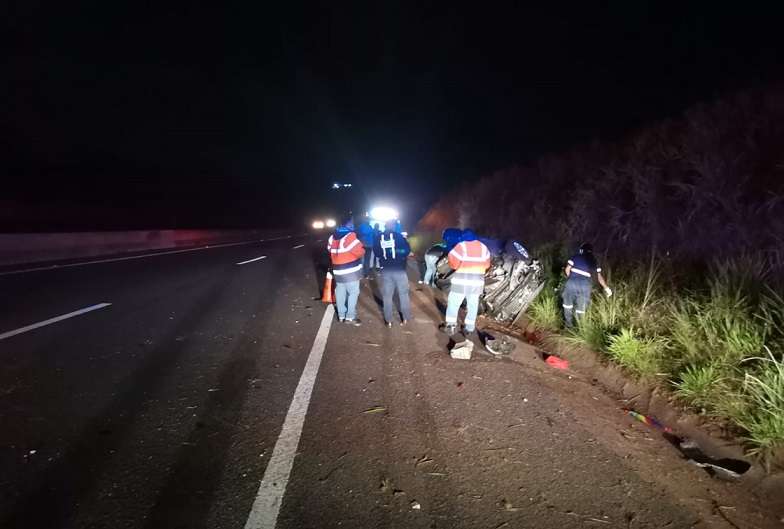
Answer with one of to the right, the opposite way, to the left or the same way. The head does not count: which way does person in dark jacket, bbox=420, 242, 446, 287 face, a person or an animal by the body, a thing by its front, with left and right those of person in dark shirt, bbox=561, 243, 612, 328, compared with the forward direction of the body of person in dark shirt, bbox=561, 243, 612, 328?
to the right

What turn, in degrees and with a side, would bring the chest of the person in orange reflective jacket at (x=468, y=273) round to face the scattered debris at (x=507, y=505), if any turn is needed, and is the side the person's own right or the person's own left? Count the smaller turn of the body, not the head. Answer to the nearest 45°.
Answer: approximately 180°

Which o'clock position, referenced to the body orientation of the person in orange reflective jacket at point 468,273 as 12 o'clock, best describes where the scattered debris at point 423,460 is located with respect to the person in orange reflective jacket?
The scattered debris is roughly at 6 o'clock from the person in orange reflective jacket.

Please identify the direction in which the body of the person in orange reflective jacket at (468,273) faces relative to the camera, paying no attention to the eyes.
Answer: away from the camera

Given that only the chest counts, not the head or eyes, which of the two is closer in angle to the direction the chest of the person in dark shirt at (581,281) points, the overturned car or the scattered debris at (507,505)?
the overturned car

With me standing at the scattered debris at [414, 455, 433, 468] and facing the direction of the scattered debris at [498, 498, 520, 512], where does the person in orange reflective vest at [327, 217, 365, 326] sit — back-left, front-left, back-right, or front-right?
back-left

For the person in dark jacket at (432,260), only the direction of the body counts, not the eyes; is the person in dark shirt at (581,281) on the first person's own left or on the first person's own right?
on the first person's own right
